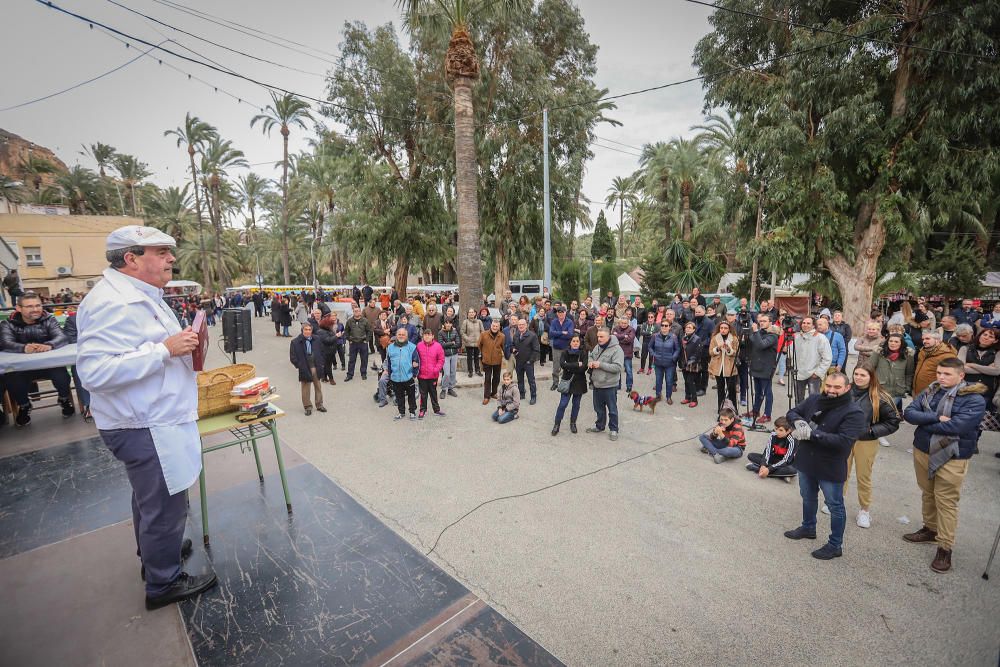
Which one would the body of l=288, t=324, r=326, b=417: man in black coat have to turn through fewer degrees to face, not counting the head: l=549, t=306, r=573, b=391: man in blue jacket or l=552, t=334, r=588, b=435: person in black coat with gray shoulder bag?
the person in black coat with gray shoulder bag

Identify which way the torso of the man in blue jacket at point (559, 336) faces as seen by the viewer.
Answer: toward the camera

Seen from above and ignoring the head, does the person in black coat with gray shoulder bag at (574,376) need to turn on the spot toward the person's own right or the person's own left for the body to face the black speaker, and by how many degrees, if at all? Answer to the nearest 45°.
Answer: approximately 90° to the person's own right

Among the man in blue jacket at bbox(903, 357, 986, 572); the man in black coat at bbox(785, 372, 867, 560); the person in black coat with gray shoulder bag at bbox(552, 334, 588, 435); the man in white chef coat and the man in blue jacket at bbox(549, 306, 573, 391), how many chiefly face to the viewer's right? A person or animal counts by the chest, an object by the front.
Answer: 1

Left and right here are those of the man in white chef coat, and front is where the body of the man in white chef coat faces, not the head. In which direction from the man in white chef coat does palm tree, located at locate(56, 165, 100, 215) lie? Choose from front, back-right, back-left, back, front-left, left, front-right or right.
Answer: left

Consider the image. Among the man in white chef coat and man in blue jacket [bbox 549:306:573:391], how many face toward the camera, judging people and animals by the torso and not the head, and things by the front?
1

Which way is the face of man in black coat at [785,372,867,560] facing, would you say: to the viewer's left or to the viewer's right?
to the viewer's left

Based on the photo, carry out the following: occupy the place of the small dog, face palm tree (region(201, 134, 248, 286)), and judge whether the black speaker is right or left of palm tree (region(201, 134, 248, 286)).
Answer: left

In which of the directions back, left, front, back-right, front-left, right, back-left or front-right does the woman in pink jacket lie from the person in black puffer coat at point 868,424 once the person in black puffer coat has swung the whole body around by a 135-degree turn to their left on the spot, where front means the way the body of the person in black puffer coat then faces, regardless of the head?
back

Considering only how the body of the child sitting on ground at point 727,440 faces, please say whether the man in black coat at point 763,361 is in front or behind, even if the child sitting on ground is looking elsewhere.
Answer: behind

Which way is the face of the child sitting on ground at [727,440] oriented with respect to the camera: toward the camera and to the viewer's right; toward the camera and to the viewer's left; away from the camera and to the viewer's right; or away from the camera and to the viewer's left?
toward the camera and to the viewer's left

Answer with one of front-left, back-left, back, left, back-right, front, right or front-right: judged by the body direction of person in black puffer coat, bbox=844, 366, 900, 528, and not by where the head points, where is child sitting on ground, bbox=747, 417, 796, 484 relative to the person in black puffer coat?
right

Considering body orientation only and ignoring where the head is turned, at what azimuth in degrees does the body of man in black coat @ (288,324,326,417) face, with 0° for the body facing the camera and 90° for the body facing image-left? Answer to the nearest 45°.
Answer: approximately 0°

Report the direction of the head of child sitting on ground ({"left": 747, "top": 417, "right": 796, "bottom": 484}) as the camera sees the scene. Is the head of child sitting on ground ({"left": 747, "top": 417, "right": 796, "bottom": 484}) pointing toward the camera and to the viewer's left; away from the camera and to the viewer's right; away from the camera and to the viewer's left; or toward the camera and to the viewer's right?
toward the camera and to the viewer's left

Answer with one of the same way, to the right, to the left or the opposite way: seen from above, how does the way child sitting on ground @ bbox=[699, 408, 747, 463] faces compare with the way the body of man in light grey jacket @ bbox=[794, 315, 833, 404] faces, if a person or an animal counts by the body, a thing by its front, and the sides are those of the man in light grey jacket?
the same way

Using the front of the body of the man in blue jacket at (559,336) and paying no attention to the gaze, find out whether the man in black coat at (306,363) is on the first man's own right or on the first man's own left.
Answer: on the first man's own right

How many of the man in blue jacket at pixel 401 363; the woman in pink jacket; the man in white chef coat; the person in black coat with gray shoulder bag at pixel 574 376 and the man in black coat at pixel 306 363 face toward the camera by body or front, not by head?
4

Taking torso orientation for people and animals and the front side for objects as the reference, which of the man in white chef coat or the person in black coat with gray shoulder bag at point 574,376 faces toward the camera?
the person in black coat with gray shoulder bag

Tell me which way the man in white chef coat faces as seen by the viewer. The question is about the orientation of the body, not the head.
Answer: to the viewer's right

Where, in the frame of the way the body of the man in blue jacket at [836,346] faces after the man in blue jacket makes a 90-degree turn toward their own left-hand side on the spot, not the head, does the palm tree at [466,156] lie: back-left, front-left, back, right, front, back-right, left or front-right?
back-right

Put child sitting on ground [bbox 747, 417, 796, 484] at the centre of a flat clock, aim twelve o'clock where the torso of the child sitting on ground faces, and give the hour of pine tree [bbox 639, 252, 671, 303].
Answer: The pine tree is roughly at 4 o'clock from the child sitting on ground.

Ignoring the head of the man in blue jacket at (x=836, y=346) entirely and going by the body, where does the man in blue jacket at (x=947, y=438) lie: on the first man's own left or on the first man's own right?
on the first man's own left
